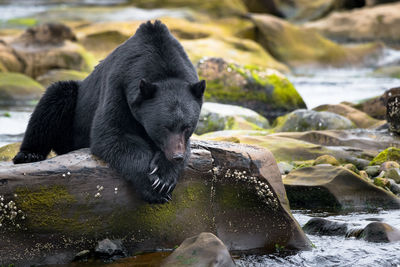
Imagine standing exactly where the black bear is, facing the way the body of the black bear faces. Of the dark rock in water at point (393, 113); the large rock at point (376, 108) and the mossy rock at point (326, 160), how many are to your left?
3

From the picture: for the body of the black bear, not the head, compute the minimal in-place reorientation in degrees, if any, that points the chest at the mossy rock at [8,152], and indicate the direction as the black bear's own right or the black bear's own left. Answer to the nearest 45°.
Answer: approximately 180°

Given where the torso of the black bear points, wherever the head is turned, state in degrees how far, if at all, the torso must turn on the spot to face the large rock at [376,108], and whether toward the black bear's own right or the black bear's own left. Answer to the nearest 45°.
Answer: approximately 90° to the black bear's own left

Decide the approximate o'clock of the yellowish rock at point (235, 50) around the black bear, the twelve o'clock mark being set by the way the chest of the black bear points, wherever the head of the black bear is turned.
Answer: The yellowish rock is roughly at 8 o'clock from the black bear.

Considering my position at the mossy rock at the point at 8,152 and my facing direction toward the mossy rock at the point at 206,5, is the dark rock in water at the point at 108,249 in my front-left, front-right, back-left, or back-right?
back-right

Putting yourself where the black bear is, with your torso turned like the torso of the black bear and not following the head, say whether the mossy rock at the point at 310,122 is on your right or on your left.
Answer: on your left

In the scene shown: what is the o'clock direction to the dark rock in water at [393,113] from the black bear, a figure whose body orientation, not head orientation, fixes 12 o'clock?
The dark rock in water is roughly at 9 o'clock from the black bear.

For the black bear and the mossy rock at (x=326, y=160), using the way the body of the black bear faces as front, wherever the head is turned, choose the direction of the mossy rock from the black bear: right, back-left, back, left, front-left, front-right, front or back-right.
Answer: left

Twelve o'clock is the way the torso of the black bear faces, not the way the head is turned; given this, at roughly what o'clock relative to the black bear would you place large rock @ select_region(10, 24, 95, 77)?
The large rock is roughly at 7 o'clock from the black bear.

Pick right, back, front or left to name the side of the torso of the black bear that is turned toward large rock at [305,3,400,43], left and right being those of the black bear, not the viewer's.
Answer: left

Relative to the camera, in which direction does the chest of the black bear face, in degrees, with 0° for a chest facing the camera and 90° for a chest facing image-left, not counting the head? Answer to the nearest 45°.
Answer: approximately 315°
